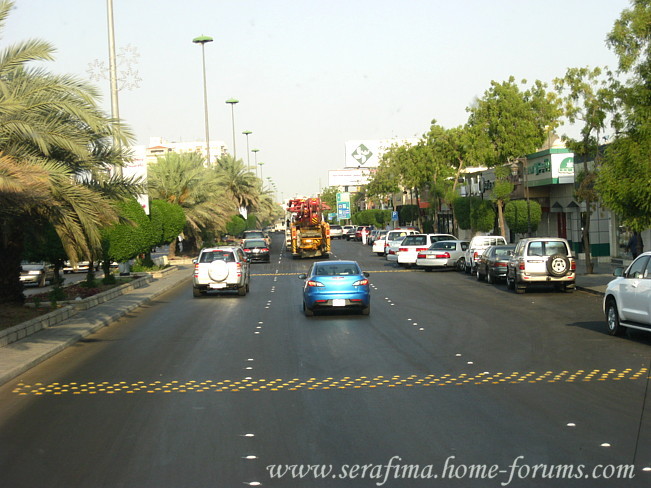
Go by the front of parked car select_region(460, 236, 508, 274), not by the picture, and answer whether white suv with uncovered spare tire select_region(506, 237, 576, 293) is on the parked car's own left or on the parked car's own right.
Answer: on the parked car's own right

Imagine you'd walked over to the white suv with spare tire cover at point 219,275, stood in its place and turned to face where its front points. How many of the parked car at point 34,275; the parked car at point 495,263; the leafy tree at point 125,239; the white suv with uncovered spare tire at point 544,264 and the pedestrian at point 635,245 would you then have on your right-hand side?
3

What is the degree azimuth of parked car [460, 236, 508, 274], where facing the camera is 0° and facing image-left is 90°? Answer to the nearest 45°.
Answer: approximately 225°

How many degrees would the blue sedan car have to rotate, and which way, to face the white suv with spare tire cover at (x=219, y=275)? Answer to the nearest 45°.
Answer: approximately 45° to its left

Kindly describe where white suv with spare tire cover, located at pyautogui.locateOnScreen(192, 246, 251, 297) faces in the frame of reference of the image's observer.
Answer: facing away from the viewer

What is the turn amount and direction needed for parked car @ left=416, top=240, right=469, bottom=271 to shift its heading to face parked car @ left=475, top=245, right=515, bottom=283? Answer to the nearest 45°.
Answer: approximately 135° to its right

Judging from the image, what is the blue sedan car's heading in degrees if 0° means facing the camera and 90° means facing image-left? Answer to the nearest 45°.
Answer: approximately 180°

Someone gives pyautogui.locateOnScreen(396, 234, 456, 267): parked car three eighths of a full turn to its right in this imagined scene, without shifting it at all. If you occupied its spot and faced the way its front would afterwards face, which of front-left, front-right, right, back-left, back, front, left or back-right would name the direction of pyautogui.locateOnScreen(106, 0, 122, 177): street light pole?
front-right

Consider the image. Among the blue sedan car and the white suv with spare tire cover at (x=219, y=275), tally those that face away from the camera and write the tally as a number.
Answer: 2

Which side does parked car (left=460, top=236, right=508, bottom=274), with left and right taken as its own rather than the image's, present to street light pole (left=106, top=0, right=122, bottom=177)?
back
